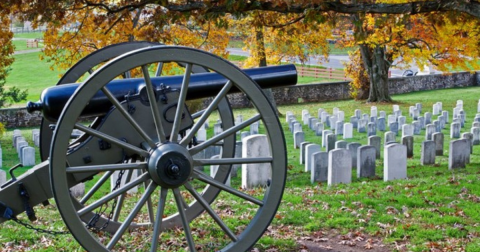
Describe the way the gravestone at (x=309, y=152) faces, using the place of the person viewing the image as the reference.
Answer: facing the viewer and to the right of the viewer

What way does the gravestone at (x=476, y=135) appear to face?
toward the camera

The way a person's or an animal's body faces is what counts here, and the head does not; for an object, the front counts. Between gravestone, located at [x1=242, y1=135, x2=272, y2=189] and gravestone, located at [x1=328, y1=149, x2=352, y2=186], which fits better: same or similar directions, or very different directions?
same or similar directions

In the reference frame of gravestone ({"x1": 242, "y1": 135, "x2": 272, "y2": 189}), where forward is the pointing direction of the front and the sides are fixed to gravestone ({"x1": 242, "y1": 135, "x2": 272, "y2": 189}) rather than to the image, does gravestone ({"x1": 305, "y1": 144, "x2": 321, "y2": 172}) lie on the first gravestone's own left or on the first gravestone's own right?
on the first gravestone's own left

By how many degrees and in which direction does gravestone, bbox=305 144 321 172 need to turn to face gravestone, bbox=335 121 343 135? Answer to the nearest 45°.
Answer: approximately 135° to its left

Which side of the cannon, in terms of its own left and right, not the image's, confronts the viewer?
right

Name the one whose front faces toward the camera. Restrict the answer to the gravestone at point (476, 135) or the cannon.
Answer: the gravestone

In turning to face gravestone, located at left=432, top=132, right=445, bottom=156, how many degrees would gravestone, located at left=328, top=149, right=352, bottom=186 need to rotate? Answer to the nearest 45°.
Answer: approximately 90° to its left

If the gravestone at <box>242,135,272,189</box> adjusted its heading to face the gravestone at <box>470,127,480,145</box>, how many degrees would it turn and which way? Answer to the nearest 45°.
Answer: approximately 90° to its left

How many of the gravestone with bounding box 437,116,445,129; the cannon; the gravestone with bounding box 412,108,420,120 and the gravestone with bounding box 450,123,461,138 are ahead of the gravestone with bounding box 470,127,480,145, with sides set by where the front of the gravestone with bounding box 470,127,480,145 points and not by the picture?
1

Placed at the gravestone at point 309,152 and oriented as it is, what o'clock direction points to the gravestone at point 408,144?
the gravestone at point 408,144 is roughly at 9 o'clock from the gravestone at point 309,152.

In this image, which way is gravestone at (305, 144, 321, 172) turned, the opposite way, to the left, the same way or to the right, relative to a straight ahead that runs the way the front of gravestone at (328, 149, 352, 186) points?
the same way

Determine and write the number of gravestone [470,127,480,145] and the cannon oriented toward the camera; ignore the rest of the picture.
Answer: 1
